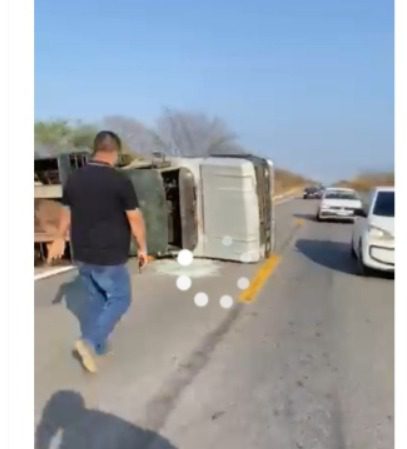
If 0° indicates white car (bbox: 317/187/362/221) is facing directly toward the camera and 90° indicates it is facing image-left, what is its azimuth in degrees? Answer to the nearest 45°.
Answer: approximately 0°
